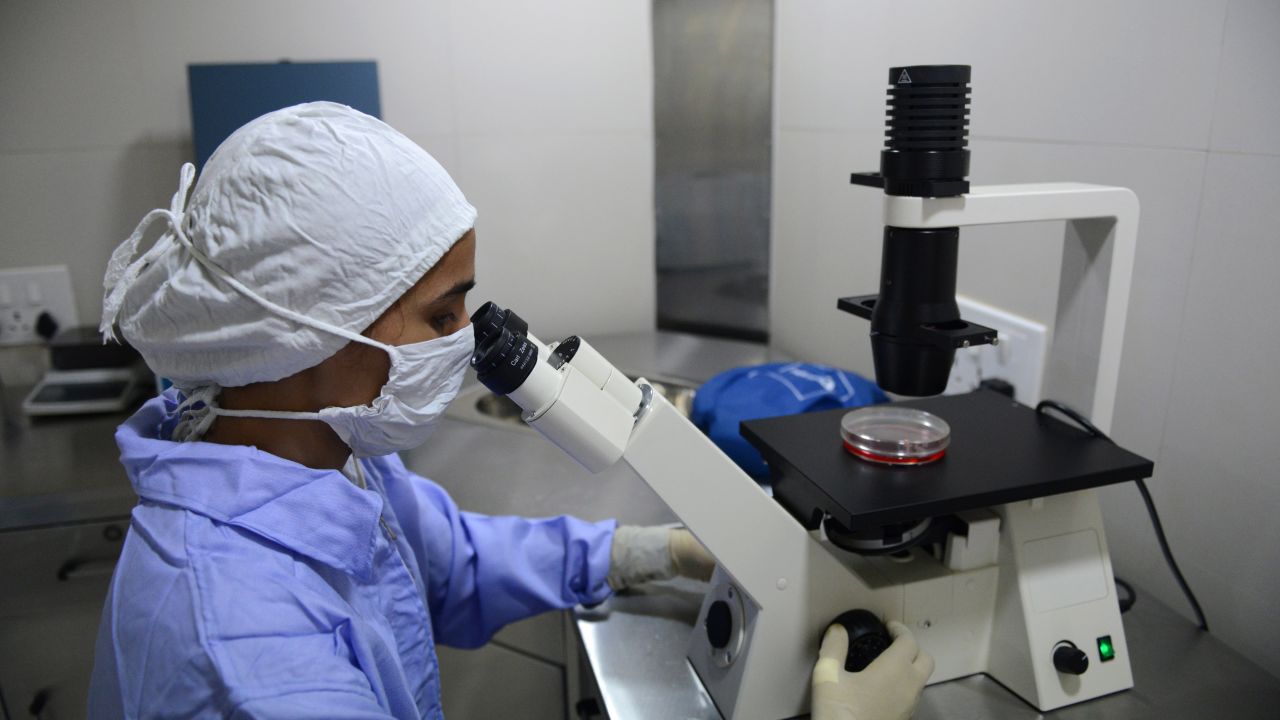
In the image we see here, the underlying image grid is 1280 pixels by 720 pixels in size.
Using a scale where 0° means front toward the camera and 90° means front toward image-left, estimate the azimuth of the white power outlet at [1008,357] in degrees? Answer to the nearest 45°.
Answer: approximately 45°

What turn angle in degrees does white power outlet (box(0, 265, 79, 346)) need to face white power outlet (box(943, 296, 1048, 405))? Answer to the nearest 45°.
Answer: approximately 45° to its left

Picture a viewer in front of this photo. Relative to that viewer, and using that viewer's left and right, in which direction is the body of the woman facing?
facing to the right of the viewer

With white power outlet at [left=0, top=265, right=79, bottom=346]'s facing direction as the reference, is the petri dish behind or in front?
in front

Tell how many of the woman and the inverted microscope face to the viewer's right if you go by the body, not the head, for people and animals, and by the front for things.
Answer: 1

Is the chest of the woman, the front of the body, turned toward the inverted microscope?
yes

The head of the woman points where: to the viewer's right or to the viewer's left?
to the viewer's right

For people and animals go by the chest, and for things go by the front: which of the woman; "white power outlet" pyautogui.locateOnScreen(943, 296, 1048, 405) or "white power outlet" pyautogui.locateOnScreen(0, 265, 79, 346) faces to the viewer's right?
the woman

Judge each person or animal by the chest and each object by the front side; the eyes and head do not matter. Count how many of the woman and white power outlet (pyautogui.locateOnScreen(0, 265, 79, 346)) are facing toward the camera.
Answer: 1

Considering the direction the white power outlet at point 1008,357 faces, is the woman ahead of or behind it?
ahead

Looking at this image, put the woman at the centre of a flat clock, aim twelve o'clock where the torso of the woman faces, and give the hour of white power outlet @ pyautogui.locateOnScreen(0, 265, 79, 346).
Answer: The white power outlet is roughly at 8 o'clock from the woman.

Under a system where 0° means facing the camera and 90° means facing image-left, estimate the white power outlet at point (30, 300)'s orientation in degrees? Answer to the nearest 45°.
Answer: approximately 0°
